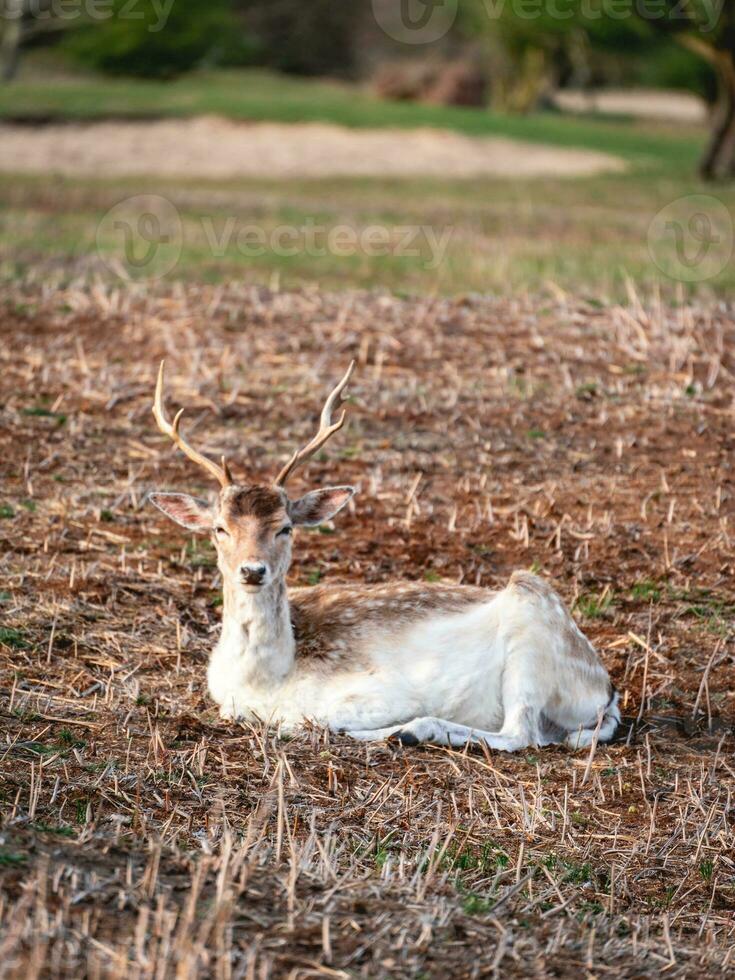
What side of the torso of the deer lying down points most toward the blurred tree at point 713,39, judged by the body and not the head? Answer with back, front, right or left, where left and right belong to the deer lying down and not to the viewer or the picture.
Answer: right

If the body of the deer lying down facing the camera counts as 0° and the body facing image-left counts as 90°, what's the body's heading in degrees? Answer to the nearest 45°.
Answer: approximately 90°
